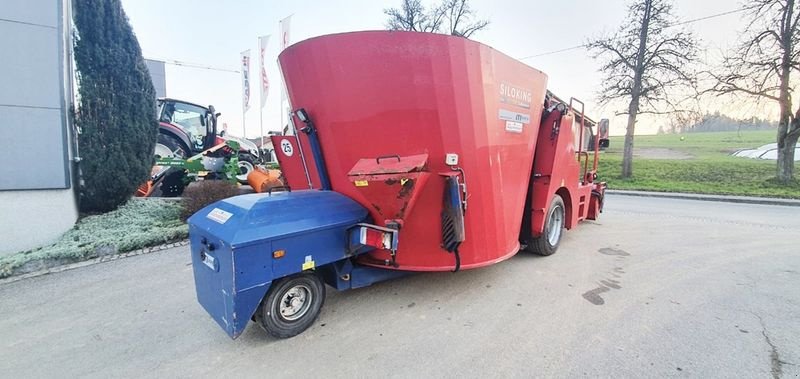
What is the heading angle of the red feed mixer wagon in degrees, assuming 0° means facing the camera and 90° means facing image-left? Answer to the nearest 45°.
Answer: approximately 225°

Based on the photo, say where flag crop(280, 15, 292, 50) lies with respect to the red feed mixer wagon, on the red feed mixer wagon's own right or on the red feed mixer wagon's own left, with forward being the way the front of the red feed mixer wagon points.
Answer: on the red feed mixer wagon's own left

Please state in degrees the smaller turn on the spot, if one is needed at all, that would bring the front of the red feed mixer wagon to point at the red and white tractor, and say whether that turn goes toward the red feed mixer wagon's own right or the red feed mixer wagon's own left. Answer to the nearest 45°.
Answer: approximately 90° to the red feed mixer wagon's own left

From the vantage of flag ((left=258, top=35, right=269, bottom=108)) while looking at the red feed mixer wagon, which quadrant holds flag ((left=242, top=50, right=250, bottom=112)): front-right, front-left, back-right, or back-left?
back-right

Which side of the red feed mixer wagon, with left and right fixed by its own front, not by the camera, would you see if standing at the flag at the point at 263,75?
left

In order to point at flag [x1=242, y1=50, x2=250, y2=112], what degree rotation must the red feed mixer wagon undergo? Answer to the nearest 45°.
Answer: approximately 90° to its left
